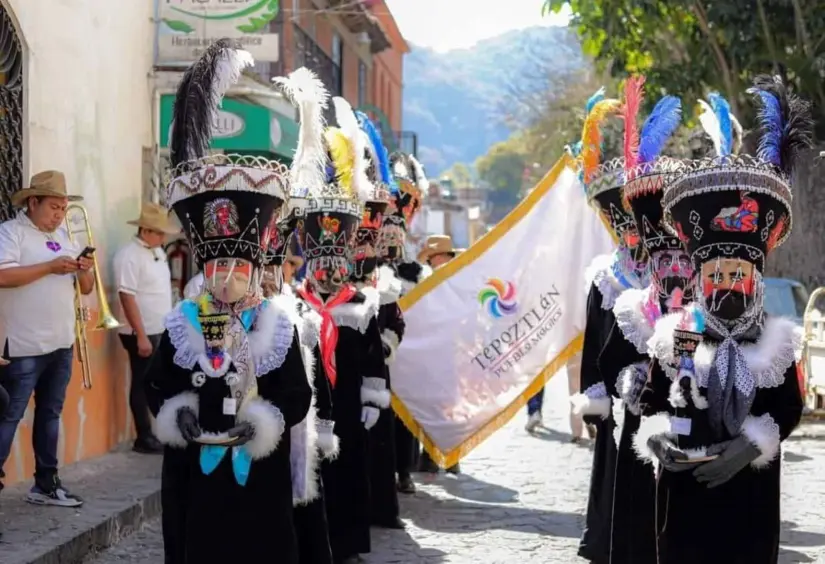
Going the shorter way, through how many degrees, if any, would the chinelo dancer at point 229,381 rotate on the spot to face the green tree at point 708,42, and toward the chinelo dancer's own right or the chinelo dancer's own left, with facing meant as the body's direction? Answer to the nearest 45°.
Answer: approximately 135° to the chinelo dancer's own left

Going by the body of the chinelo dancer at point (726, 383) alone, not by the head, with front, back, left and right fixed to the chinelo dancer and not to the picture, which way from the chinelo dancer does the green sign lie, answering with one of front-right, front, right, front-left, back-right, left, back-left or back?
back-right

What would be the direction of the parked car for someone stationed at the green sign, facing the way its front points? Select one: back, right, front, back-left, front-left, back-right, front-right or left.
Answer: left

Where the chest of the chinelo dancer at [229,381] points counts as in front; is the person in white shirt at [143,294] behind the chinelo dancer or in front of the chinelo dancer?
behind

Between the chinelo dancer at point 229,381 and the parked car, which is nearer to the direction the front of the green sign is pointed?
the chinelo dancer

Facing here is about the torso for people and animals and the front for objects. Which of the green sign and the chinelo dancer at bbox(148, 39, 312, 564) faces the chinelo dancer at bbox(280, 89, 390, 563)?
the green sign

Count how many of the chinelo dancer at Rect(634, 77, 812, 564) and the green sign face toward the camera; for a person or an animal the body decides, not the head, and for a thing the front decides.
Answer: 2

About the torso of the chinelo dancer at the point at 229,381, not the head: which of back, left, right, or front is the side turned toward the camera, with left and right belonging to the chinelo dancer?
front

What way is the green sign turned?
toward the camera

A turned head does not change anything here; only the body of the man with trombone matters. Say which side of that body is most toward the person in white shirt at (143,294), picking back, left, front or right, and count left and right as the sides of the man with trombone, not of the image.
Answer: left

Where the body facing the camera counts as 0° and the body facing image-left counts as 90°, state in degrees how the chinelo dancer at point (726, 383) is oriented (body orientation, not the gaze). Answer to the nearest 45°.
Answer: approximately 0°

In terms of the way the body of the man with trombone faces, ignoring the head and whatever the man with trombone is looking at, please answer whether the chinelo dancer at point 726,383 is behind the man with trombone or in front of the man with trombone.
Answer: in front

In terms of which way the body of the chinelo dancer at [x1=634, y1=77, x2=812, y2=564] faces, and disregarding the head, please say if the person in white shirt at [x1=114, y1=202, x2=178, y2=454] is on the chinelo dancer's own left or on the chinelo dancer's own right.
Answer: on the chinelo dancer's own right
